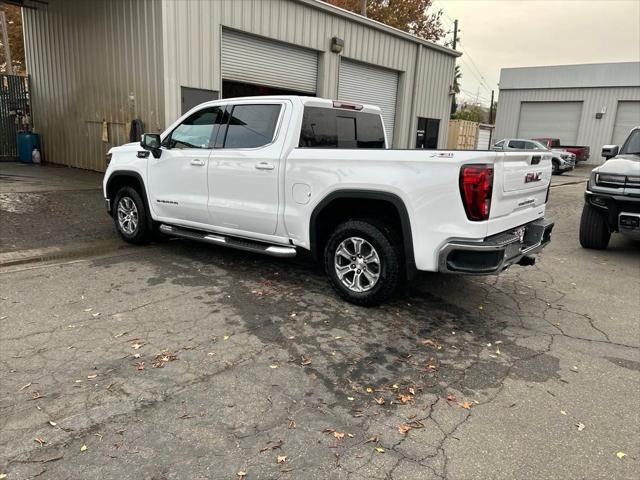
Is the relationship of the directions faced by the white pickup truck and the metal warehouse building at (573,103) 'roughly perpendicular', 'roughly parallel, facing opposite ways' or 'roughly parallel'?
roughly perpendicular

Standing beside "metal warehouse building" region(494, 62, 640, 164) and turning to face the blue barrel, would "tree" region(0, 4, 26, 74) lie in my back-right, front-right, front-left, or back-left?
front-right

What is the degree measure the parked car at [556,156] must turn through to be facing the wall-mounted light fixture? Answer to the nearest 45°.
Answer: approximately 90° to its right

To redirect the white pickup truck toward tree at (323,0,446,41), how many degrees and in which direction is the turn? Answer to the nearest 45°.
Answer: approximately 45° to its right

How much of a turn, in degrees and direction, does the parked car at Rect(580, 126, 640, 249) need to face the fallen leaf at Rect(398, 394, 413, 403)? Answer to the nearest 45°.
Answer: approximately 45° to its left

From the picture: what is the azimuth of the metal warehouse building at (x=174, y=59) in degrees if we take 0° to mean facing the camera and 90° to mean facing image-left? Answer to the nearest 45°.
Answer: approximately 315°

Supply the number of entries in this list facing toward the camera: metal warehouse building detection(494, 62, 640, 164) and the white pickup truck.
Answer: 1

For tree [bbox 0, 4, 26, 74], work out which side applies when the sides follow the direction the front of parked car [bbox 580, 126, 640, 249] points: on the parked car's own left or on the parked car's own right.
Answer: on the parked car's own right

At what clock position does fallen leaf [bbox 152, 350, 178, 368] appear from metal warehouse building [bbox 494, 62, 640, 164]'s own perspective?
The fallen leaf is roughly at 12 o'clock from the metal warehouse building.

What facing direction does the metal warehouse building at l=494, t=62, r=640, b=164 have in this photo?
toward the camera

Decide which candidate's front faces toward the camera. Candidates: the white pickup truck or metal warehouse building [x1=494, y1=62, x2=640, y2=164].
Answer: the metal warehouse building

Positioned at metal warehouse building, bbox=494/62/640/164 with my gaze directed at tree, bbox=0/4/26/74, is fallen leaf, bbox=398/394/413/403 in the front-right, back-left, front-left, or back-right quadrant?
front-left

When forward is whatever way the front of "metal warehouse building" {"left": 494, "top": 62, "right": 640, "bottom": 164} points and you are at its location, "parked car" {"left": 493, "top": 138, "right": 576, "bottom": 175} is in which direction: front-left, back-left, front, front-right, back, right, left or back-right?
front

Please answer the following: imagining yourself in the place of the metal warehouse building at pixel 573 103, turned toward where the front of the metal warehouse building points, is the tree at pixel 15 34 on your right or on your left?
on your right

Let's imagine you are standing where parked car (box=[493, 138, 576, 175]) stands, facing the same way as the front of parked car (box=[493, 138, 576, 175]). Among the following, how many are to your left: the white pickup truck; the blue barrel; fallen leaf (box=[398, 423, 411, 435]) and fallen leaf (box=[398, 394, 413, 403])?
0

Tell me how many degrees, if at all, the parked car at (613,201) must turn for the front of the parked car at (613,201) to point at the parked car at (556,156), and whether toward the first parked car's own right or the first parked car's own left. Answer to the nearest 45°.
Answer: approximately 135° to the first parked car's own right

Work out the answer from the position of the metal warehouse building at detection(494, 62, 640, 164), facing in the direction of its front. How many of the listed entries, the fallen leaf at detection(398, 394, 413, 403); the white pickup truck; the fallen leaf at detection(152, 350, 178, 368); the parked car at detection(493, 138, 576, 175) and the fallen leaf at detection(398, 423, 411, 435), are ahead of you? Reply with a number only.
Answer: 5

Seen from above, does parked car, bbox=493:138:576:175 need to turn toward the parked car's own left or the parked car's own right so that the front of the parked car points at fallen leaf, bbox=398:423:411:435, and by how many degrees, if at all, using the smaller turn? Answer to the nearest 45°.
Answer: approximately 45° to the parked car's own right

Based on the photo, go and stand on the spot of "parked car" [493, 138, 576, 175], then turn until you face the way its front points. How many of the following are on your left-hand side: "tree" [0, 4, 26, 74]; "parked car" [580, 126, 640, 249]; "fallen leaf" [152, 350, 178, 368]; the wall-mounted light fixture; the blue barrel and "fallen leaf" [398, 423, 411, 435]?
0

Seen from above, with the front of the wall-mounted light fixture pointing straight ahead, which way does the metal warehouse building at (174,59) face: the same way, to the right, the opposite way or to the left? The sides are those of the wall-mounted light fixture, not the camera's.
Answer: the same way

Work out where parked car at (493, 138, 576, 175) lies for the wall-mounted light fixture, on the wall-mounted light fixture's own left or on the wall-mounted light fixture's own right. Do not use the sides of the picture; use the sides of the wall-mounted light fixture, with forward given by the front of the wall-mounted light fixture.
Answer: on the wall-mounted light fixture's own left

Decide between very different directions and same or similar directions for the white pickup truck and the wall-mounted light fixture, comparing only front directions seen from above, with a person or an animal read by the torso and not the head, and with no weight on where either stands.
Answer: very different directions
